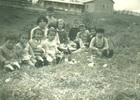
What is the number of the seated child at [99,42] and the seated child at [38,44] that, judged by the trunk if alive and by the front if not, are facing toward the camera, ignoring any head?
2

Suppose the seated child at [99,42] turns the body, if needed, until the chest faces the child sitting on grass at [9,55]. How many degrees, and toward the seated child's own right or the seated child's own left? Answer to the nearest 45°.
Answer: approximately 45° to the seated child's own right

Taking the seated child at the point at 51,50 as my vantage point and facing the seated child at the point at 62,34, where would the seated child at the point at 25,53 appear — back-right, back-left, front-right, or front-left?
back-left

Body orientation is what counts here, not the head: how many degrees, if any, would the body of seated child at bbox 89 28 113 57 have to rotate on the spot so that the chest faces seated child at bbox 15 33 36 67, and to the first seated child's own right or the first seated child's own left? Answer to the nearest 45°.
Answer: approximately 45° to the first seated child's own right

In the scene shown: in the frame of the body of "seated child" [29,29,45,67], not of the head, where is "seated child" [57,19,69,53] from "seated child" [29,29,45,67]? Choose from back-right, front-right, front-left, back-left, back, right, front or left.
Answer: back-left

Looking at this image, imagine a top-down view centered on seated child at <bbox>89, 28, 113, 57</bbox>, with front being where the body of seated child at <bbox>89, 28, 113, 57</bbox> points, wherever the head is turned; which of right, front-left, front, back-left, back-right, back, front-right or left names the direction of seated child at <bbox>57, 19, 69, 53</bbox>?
right

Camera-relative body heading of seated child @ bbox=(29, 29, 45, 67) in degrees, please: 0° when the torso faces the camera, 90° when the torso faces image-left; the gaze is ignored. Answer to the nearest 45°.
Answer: approximately 0°
